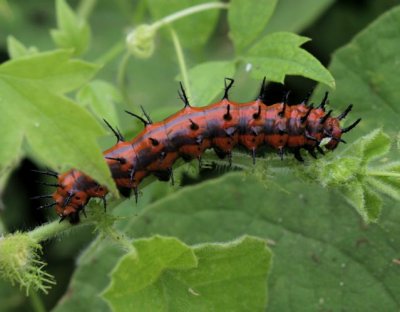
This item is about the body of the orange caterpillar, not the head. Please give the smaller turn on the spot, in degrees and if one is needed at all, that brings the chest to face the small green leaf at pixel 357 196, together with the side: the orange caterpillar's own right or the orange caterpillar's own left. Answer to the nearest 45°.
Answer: approximately 45° to the orange caterpillar's own right

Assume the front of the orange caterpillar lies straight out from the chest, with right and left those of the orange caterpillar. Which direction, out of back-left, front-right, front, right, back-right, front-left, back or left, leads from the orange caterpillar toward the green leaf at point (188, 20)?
left

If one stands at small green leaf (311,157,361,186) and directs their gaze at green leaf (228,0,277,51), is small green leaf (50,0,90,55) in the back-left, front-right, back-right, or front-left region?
front-left

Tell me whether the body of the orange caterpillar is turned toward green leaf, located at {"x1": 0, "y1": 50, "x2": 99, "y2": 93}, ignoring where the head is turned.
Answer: no

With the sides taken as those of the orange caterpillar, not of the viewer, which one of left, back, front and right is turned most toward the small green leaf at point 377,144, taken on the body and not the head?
front

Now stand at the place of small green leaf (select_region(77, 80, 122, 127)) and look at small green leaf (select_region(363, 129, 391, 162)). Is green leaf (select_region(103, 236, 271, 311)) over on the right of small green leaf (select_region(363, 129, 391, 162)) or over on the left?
right

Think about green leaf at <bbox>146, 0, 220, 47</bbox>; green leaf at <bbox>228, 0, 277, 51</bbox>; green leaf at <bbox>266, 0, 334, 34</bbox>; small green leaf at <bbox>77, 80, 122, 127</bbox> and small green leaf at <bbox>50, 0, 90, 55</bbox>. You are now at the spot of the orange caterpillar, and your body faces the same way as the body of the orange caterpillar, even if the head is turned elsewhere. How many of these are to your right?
0

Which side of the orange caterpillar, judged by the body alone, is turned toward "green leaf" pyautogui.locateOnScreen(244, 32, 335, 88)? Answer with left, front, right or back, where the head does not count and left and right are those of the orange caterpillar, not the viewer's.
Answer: front

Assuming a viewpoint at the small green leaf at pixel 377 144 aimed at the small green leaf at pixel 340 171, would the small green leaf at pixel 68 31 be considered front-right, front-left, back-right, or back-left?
front-right
